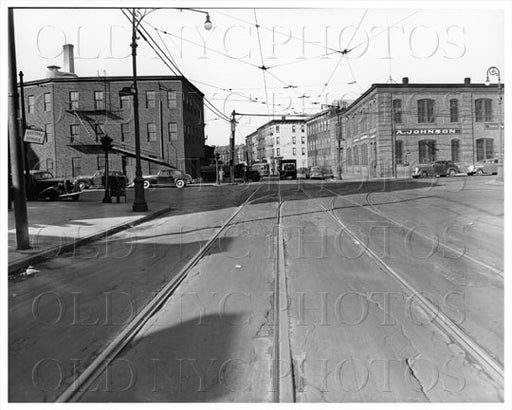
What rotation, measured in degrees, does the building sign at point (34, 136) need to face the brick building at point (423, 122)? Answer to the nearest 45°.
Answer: approximately 90° to its left

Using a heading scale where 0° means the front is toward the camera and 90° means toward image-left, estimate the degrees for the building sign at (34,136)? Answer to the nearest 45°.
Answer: approximately 0°

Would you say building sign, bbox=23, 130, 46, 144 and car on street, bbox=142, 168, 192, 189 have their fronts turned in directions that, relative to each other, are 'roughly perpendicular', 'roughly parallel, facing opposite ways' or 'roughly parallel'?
roughly perpendicular

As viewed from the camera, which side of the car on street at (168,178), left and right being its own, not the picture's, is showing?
left
